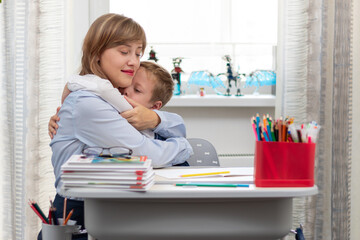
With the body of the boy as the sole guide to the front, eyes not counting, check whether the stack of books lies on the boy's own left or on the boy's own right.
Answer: on the boy's own left

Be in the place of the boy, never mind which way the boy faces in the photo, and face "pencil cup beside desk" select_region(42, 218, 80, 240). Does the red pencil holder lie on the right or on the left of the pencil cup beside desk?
left

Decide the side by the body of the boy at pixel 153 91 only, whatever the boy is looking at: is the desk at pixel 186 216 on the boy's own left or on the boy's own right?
on the boy's own left

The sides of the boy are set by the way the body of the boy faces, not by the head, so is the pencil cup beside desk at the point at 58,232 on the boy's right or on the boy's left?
on the boy's left

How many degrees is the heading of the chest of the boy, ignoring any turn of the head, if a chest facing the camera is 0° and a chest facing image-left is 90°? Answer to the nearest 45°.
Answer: approximately 90°

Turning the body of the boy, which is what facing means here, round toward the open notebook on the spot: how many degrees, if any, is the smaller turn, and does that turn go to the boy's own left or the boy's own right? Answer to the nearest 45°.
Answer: approximately 90° to the boy's own left

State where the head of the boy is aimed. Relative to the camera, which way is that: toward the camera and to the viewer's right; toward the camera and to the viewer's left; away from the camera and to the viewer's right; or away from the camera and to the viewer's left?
toward the camera and to the viewer's left
